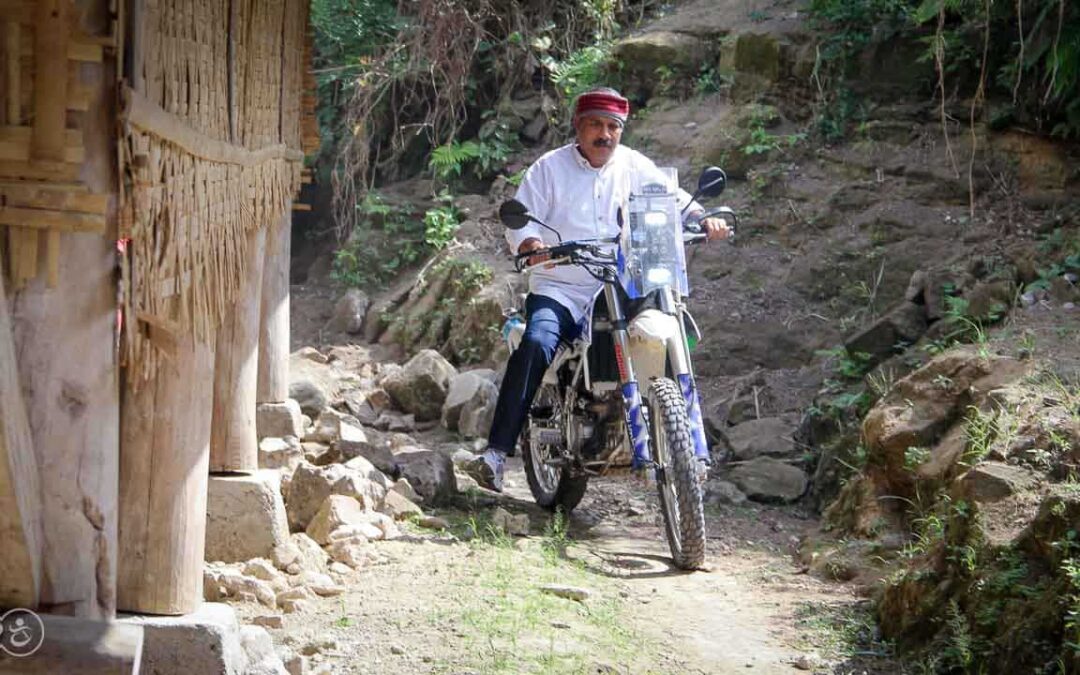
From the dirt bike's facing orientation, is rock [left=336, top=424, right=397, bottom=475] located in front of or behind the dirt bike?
behind

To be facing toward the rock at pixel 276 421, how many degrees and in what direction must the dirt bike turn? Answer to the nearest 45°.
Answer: approximately 180°

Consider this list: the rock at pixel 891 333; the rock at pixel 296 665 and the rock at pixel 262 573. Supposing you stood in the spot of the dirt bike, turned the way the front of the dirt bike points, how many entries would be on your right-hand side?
2

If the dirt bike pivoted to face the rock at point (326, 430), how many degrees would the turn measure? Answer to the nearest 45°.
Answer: approximately 180°

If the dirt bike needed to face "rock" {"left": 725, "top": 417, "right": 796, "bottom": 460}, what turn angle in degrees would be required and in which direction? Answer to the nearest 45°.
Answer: approximately 135° to its left

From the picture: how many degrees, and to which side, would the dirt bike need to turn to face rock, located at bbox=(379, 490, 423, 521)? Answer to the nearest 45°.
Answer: approximately 135° to its right

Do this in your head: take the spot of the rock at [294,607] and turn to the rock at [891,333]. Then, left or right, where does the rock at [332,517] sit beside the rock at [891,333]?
left

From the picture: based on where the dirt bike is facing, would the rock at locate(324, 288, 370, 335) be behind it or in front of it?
behind
